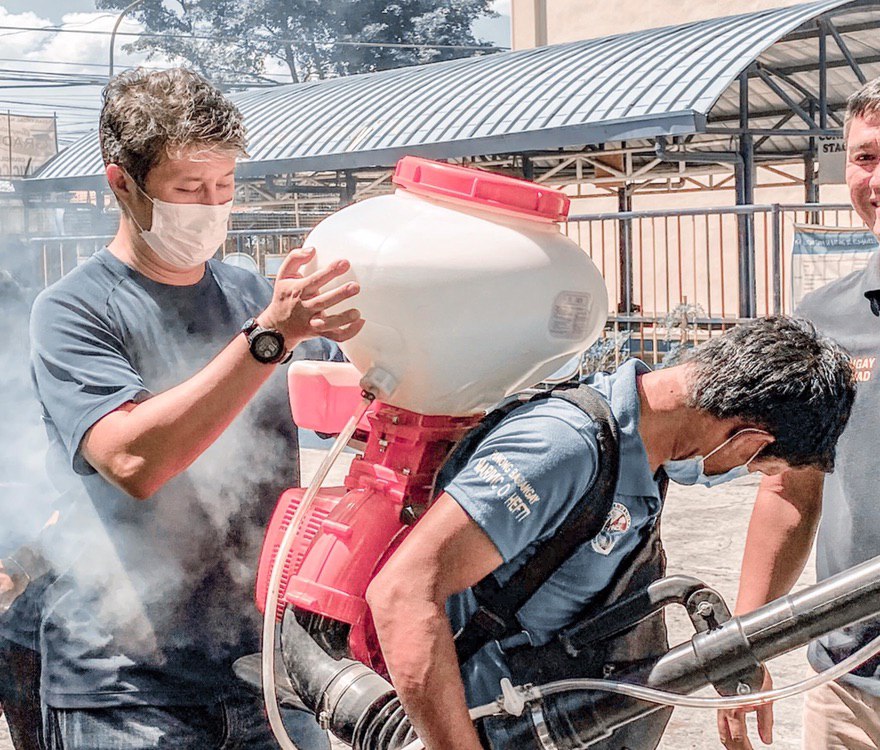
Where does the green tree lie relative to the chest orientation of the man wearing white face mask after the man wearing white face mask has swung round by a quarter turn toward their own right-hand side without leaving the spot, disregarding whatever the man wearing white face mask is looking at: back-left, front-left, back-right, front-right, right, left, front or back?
back-right

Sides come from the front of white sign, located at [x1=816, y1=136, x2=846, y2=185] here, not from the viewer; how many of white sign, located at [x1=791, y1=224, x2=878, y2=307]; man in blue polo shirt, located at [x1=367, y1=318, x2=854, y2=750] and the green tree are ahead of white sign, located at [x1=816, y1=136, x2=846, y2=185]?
2

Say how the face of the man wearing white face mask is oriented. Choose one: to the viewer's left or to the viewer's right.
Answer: to the viewer's right
